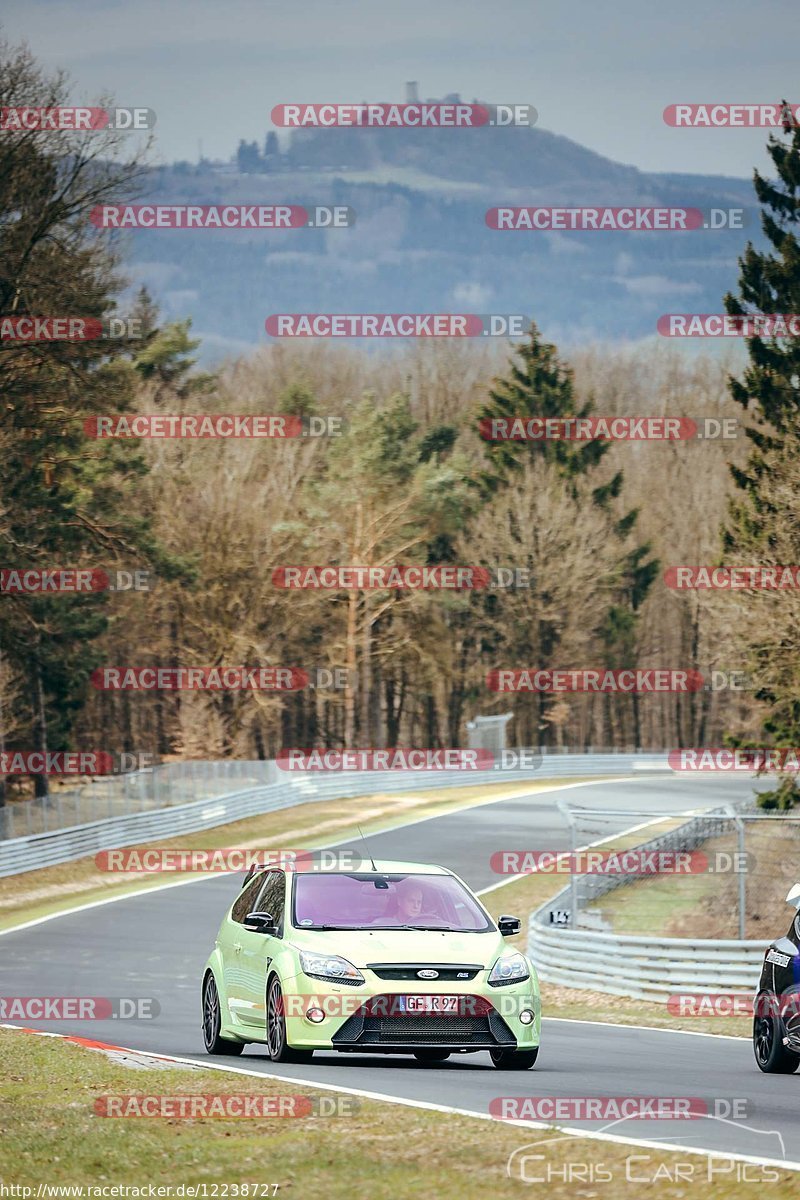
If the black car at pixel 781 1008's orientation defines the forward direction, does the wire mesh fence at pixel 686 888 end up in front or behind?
behind

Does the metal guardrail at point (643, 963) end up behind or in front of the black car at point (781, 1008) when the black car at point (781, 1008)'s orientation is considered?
behind

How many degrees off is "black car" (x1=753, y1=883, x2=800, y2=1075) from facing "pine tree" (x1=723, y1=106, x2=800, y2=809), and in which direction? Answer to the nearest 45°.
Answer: approximately 135° to its left

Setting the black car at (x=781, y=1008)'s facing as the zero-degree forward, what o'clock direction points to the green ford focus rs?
The green ford focus rs is roughly at 4 o'clock from the black car.
